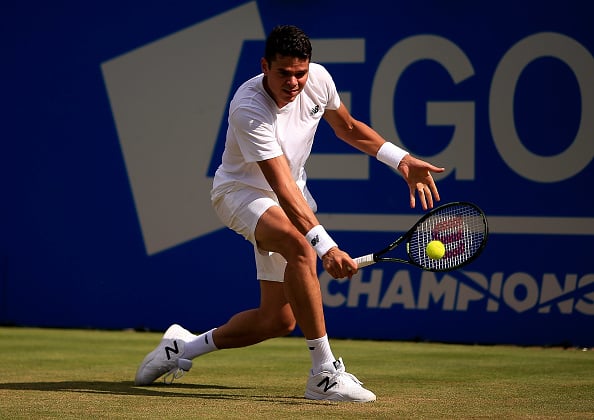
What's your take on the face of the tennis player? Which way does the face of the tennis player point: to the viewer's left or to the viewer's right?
to the viewer's right

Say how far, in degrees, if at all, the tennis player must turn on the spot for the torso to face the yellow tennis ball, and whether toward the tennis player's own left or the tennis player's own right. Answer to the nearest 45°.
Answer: approximately 45° to the tennis player's own left

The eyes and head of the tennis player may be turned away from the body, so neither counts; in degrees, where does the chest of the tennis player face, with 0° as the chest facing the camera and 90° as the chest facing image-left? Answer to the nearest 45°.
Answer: approximately 315°
